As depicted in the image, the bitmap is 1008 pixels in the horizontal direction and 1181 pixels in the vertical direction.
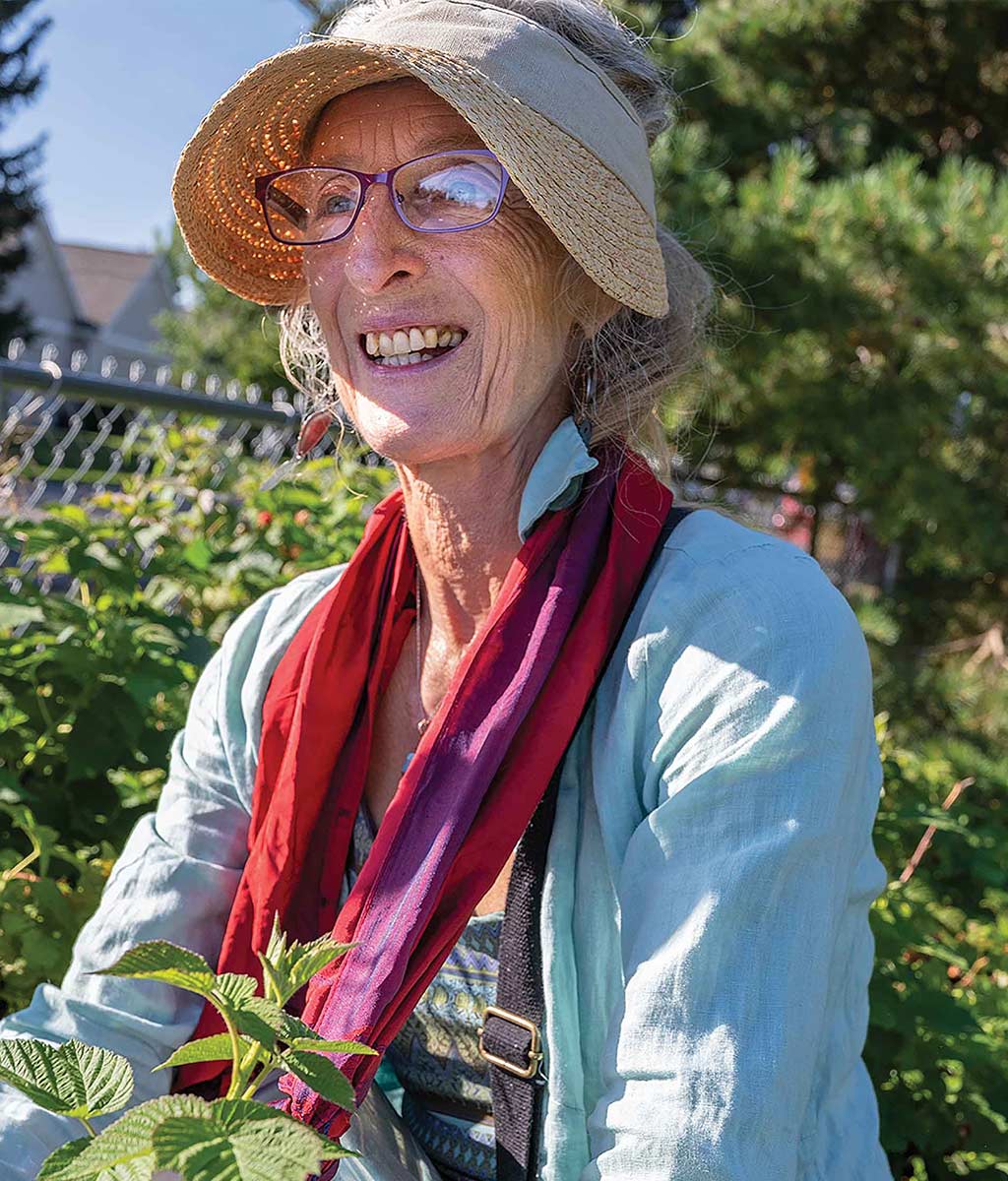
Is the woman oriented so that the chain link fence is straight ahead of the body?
no

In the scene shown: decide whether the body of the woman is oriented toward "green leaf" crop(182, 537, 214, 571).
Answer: no

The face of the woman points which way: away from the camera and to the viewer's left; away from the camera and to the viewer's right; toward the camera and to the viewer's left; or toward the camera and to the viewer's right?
toward the camera and to the viewer's left

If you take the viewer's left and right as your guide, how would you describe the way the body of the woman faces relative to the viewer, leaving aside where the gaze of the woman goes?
facing the viewer and to the left of the viewer
